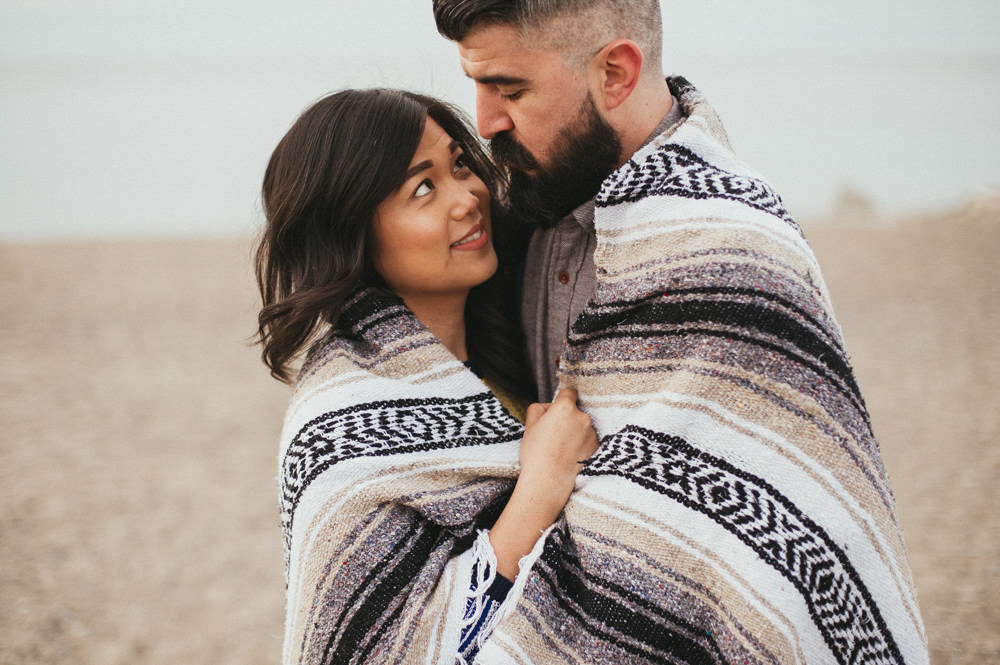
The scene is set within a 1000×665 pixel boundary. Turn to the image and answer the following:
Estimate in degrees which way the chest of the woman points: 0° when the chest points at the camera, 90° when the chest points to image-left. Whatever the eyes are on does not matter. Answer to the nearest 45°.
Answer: approximately 315°

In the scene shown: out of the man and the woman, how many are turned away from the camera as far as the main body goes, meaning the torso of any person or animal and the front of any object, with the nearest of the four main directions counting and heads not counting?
0

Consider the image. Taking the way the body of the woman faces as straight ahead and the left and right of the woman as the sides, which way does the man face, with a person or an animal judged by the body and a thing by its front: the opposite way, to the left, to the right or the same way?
to the right

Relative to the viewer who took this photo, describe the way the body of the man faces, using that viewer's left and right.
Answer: facing the viewer and to the left of the viewer

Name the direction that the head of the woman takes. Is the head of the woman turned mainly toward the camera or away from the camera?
toward the camera

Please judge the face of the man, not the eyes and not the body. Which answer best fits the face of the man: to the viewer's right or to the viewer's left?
to the viewer's left
